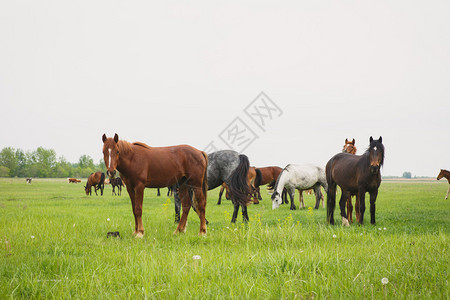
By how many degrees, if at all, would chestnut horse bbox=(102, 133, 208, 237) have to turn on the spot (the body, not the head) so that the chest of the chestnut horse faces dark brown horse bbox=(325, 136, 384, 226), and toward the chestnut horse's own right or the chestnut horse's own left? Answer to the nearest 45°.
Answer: approximately 180°

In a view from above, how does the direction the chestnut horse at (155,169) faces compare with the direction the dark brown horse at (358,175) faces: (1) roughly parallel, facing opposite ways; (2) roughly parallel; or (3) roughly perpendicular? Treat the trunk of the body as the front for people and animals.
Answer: roughly perpendicular

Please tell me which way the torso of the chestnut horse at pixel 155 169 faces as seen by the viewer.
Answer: to the viewer's left

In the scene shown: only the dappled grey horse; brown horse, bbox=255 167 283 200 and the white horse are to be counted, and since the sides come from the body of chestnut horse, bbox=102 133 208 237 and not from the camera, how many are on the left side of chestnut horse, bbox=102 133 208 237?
0

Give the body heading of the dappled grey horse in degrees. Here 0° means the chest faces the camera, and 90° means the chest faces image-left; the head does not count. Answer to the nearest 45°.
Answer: approximately 90°

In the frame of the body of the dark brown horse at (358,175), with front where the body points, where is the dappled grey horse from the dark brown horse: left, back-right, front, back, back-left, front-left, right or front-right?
back-right

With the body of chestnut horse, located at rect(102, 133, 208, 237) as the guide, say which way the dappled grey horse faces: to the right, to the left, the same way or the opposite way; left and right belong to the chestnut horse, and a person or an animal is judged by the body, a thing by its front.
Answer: the same way

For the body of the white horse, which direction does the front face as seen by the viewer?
to the viewer's left
